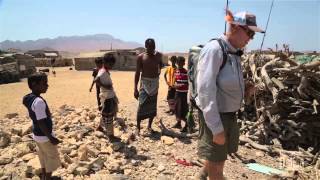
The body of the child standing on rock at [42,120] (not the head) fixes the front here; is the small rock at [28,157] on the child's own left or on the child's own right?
on the child's own left

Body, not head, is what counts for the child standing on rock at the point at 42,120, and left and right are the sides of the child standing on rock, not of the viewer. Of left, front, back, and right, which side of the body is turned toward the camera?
right

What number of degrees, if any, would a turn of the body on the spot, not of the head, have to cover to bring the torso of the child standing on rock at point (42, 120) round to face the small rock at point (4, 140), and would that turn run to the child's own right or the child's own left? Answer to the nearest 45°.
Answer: approximately 90° to the child's own left

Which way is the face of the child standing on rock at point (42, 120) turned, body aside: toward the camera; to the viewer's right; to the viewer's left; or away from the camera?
to the viewer's right

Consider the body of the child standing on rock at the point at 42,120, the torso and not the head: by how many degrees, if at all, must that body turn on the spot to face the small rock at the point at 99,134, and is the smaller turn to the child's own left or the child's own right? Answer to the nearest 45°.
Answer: approximately 45° to the child's own left

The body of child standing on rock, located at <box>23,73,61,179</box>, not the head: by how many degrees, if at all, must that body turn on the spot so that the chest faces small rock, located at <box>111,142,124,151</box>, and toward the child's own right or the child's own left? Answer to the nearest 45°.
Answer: approximately 45° to the child's own left

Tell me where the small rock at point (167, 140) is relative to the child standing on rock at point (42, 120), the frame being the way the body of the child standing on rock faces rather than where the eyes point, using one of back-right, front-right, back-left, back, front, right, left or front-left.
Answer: front-left

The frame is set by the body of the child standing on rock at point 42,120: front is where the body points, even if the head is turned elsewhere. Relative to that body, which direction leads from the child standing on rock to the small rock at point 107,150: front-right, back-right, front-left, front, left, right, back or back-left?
front-left

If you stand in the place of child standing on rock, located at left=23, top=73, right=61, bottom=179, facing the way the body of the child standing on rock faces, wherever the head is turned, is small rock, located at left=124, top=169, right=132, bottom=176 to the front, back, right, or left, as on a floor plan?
front

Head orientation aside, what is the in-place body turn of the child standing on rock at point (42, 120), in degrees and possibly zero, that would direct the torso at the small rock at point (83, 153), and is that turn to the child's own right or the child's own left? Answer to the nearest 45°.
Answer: approximately 45° to the child's own left

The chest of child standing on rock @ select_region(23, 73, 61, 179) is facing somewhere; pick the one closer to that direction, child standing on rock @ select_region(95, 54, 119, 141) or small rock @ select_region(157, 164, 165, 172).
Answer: the small rock

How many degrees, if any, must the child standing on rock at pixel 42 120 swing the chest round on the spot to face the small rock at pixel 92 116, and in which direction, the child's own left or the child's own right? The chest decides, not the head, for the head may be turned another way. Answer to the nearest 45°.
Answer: approximately 90° to the child's own left

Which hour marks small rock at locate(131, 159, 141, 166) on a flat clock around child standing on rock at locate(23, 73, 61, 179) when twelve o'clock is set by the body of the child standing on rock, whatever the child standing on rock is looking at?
The small rock is roughly at 11 o'clock from the child standing on rock.

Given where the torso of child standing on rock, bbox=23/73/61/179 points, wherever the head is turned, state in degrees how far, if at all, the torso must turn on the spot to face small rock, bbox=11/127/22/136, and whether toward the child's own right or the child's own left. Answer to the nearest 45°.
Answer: approximately 90° to the child's own left

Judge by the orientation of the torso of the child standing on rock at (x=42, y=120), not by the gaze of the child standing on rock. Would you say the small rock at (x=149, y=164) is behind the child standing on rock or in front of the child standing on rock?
in front
